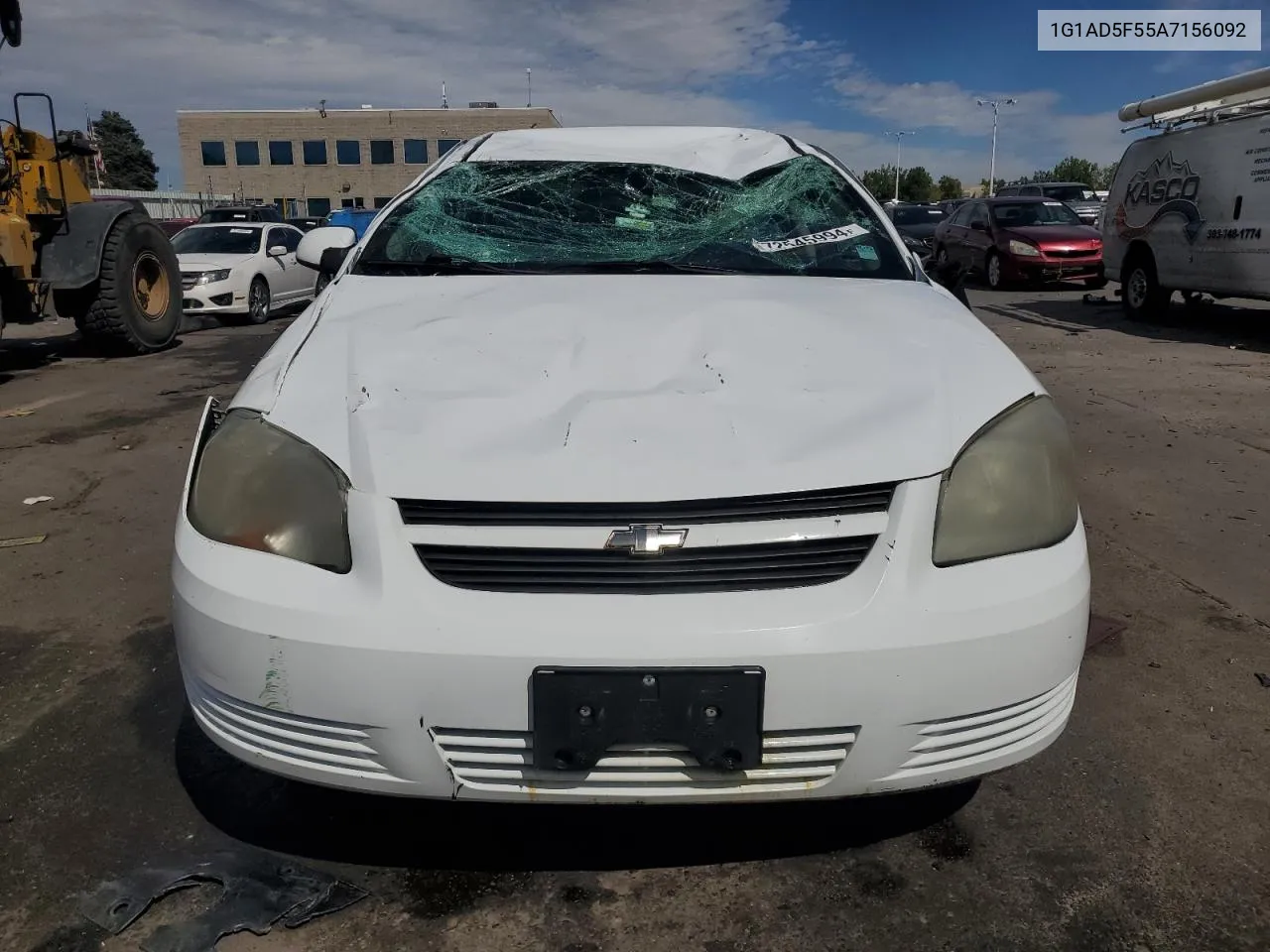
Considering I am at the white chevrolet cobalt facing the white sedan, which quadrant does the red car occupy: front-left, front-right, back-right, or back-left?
front-right

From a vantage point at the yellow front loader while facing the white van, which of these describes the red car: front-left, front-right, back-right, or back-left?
front-left

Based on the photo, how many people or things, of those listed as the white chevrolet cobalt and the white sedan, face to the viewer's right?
0

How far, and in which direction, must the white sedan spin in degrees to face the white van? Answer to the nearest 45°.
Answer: approximately 90° to its left

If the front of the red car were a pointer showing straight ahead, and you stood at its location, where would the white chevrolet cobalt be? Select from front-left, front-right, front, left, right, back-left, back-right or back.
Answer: front-right

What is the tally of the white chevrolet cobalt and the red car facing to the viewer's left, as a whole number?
0

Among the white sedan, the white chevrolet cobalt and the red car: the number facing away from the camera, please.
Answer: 0

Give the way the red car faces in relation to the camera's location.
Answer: facing the viewer and to the right of the viewer

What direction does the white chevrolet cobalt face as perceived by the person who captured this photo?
facing the viewer

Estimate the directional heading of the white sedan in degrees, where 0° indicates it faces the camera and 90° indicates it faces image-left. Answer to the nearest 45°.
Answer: approximately 45°

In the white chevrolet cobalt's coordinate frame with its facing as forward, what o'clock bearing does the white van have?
The white van is roughly at 7 o'clock from the white chevrolet cobalt.

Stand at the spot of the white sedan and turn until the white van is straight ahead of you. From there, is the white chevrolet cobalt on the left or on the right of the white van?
right

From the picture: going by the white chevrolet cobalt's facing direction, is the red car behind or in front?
behind

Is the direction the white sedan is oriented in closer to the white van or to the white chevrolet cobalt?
the white chevrolet cobalt

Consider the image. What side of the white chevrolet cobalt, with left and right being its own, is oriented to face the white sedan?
back
